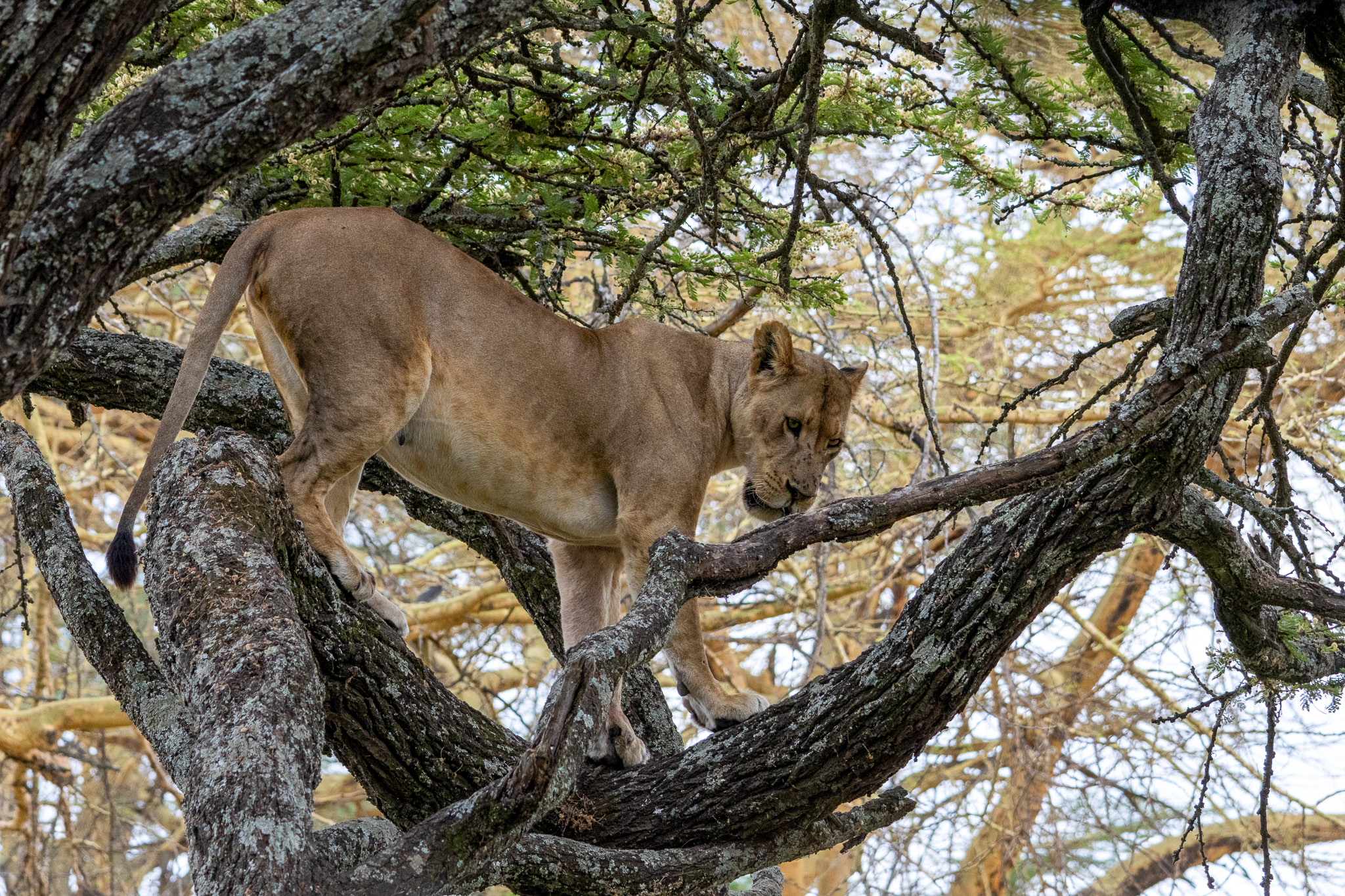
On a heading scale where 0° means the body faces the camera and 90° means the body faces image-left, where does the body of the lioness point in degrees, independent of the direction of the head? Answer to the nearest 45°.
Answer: approximately 270°
